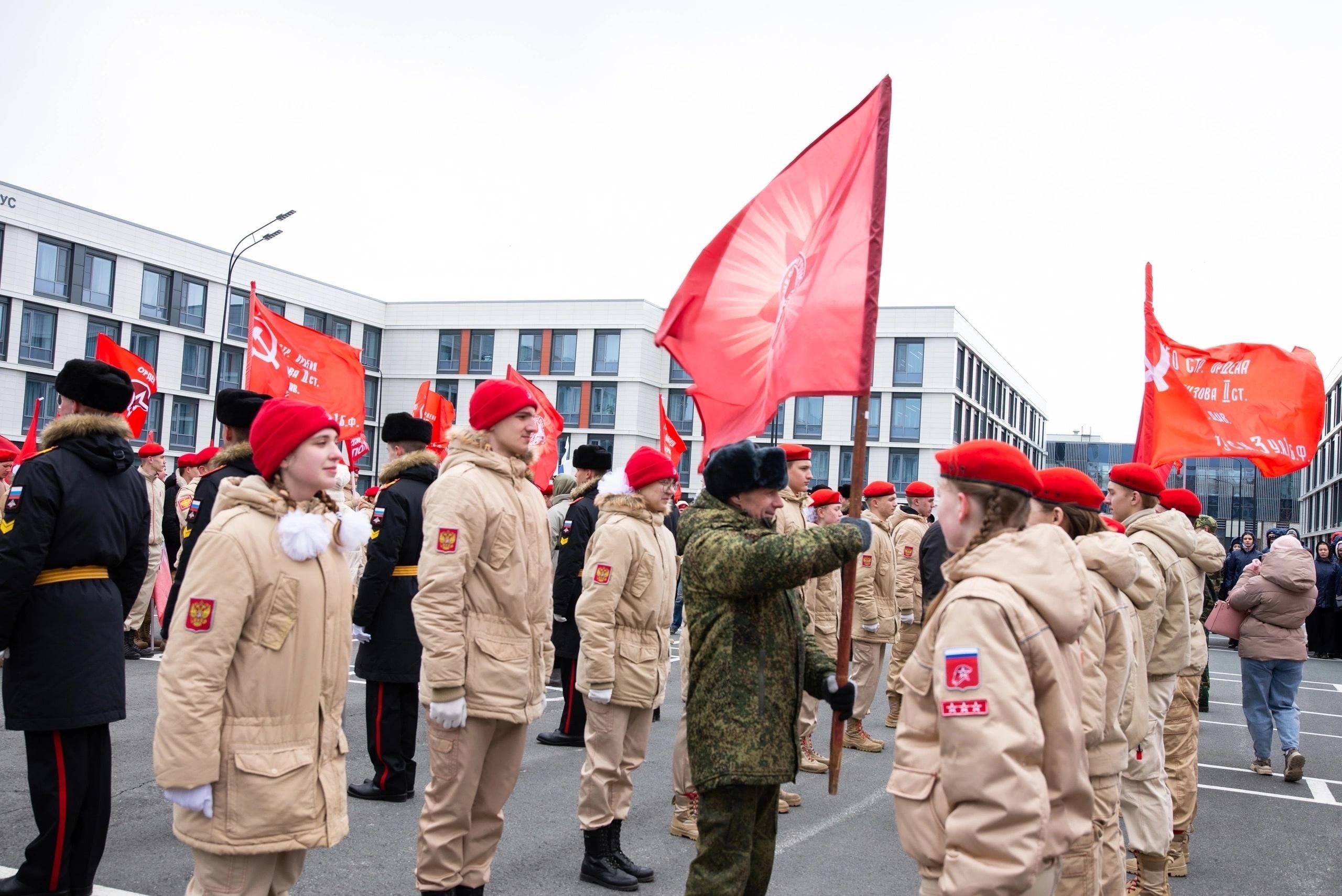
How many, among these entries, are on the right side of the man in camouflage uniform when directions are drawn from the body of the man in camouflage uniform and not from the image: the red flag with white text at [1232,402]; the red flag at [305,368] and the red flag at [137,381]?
0

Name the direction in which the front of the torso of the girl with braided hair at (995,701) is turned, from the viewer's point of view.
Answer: to the viewer's left

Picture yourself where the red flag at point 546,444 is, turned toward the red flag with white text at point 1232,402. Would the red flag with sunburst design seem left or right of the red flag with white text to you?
right

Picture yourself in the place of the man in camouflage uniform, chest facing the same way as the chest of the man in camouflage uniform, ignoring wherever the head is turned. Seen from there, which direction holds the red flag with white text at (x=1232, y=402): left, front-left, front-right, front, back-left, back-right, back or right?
front-left

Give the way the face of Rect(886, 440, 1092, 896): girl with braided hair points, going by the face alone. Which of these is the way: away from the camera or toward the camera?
away from the camera

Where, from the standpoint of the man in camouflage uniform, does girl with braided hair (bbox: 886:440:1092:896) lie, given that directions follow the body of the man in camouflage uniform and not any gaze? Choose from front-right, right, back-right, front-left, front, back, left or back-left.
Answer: front-right

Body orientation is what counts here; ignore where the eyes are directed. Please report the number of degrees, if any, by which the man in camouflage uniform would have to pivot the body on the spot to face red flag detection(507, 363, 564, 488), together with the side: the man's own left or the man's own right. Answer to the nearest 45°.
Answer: approximately 90° to the man's own left

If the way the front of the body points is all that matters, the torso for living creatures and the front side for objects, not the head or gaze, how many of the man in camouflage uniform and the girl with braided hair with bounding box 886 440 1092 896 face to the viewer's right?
1

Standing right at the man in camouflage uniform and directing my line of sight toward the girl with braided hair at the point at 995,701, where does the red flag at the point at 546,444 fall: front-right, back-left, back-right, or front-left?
back-left

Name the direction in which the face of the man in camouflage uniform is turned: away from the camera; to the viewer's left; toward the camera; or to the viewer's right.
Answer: to the viewer's right

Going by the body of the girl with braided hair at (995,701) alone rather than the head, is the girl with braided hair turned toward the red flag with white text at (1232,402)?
no

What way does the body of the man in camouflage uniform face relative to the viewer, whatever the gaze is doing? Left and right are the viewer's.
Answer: facing to the right of the viewer

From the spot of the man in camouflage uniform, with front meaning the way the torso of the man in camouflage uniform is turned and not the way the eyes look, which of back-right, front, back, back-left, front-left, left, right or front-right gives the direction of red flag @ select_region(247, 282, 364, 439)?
back-left

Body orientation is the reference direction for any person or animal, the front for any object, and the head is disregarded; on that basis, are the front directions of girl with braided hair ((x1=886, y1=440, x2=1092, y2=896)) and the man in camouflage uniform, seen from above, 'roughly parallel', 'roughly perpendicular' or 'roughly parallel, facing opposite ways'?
roughly parallel, facing opposite ways
